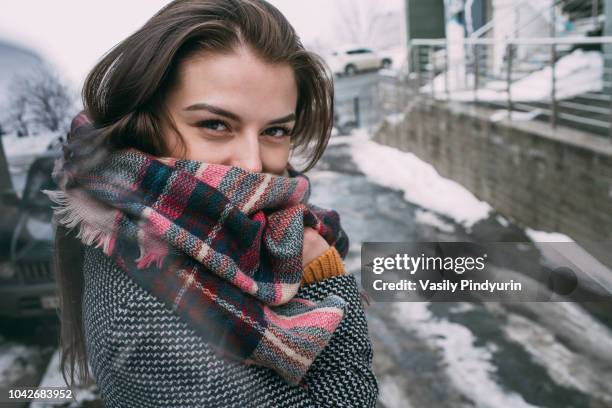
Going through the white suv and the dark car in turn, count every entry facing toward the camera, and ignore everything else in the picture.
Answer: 1

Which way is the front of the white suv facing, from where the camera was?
facing away from the viewer and to the right of the viewer

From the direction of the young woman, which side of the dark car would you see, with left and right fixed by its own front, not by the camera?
front

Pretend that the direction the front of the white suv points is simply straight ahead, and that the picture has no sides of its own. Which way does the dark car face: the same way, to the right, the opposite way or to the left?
to the right

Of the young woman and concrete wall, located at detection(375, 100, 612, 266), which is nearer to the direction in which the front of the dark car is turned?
the young woman

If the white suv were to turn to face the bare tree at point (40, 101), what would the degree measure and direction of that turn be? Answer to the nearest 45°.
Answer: approximately 180°

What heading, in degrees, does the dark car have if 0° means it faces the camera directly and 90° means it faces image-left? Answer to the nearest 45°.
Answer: approximately 0°

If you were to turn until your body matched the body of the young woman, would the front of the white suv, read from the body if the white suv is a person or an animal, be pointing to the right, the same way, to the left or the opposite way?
to the left

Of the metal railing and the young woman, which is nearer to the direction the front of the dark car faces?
the young woman

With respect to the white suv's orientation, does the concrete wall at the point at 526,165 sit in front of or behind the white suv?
in front
